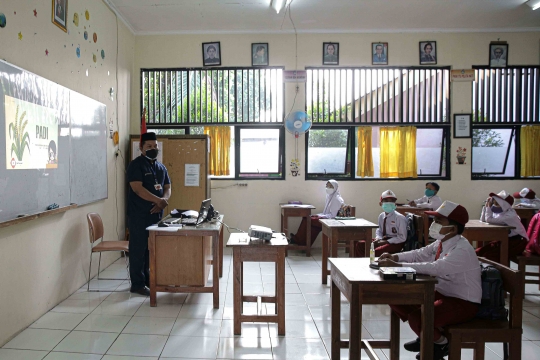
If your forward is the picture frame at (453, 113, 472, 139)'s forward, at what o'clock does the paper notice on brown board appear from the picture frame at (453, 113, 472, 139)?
The paper notice on brown board is roughly at 2 o'clock from the picture frame.

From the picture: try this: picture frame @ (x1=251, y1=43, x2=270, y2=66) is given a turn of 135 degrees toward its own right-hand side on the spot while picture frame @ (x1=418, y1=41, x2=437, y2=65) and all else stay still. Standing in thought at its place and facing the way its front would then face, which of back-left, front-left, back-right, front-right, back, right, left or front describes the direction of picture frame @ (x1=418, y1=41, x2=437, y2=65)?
back-right

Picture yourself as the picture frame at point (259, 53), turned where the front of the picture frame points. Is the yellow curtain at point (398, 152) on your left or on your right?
on your left

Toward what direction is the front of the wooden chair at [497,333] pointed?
to the viewer's left

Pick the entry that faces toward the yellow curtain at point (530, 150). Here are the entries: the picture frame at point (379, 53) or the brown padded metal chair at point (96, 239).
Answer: the brown padded metal chair

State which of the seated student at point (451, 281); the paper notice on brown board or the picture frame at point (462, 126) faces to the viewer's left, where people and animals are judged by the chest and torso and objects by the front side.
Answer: the seated student

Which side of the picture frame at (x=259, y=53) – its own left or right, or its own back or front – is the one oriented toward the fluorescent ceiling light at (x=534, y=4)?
left

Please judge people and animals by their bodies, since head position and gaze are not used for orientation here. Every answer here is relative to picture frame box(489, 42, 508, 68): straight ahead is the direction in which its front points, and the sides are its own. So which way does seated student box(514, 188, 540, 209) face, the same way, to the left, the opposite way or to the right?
to the right
